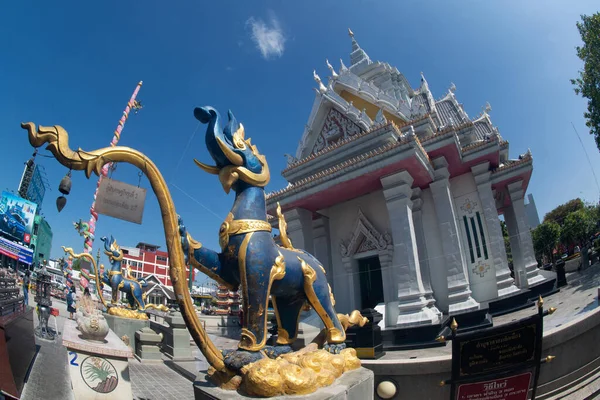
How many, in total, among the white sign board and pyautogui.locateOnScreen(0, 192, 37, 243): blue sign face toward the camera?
2

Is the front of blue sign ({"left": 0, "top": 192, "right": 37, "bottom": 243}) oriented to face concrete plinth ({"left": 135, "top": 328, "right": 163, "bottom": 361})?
yes

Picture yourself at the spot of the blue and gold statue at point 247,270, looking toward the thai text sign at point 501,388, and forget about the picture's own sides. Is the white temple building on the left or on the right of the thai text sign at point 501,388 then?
left

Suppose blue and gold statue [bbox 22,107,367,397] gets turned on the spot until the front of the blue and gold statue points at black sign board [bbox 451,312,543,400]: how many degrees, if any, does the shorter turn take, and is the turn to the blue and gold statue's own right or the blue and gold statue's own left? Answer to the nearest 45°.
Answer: approximately 135° to the blue and gold statue's own left

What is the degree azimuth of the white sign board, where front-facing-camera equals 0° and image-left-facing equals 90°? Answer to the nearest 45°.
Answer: approximately 0°

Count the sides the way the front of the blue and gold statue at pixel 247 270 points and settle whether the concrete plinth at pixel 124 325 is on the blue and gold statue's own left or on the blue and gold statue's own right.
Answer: on the blue and gold statue's own right
